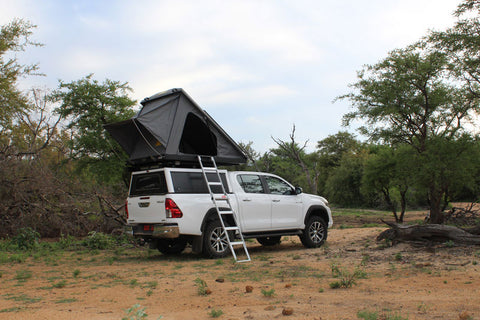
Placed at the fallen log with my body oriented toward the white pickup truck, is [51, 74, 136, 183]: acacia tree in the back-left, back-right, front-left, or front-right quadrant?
front-right

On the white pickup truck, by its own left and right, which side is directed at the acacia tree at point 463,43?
front

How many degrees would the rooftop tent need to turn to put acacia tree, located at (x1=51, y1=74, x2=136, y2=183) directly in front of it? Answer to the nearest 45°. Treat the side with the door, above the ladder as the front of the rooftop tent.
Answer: approximately 135° to its right

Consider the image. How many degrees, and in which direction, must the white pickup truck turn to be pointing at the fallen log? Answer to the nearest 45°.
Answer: approximately 45° to its right

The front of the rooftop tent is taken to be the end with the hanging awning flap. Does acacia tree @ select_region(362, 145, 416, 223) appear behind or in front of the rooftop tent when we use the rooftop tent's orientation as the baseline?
behind

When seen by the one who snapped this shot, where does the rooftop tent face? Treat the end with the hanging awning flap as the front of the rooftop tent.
facing the viewer and to the left of the viewer

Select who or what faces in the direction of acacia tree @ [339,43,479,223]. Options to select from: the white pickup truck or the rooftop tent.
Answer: the white pickup truck

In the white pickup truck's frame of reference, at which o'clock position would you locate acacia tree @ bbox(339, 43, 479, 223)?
The acacia tree is roughly at 12 o'clock from the white pickup truck.

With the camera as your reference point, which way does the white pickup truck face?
facing away from the viewer and to the right of the viewer

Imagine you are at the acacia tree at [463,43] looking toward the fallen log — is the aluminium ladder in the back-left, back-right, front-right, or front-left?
front-right
